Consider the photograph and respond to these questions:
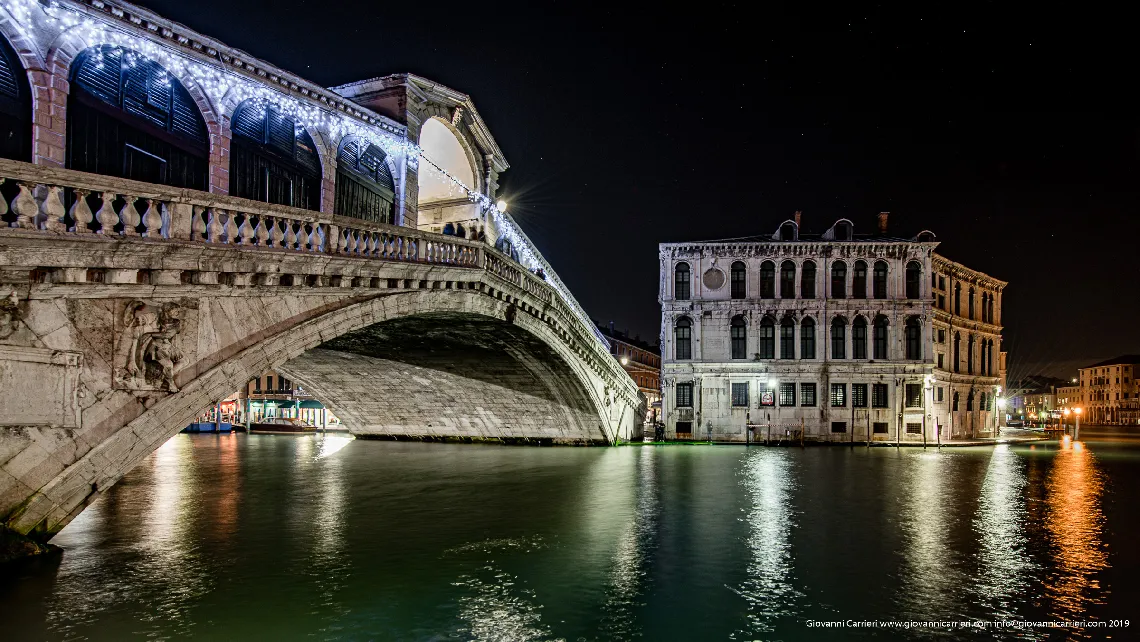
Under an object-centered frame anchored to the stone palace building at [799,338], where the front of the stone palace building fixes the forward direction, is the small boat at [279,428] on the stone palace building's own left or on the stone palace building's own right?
on the stone palace building's own right

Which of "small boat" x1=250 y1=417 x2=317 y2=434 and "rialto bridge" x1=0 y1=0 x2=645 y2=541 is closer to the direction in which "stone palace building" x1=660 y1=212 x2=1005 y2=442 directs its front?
the rialto bridge

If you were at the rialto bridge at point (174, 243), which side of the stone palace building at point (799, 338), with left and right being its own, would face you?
front

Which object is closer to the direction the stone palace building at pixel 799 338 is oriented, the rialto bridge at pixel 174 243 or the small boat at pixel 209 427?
the rialto bridge

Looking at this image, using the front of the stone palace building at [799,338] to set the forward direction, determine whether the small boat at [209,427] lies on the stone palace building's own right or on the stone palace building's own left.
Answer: on the stone palace building's own right

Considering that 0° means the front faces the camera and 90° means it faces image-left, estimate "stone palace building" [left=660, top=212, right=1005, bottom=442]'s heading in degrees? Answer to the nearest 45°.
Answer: approximately 0°
